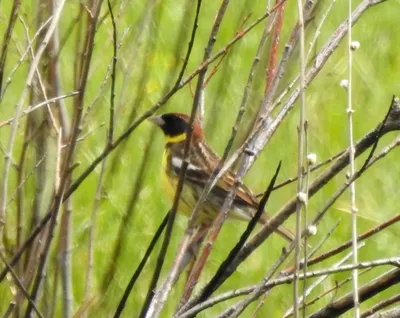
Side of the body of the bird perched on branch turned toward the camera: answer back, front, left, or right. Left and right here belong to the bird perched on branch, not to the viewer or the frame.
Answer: left
